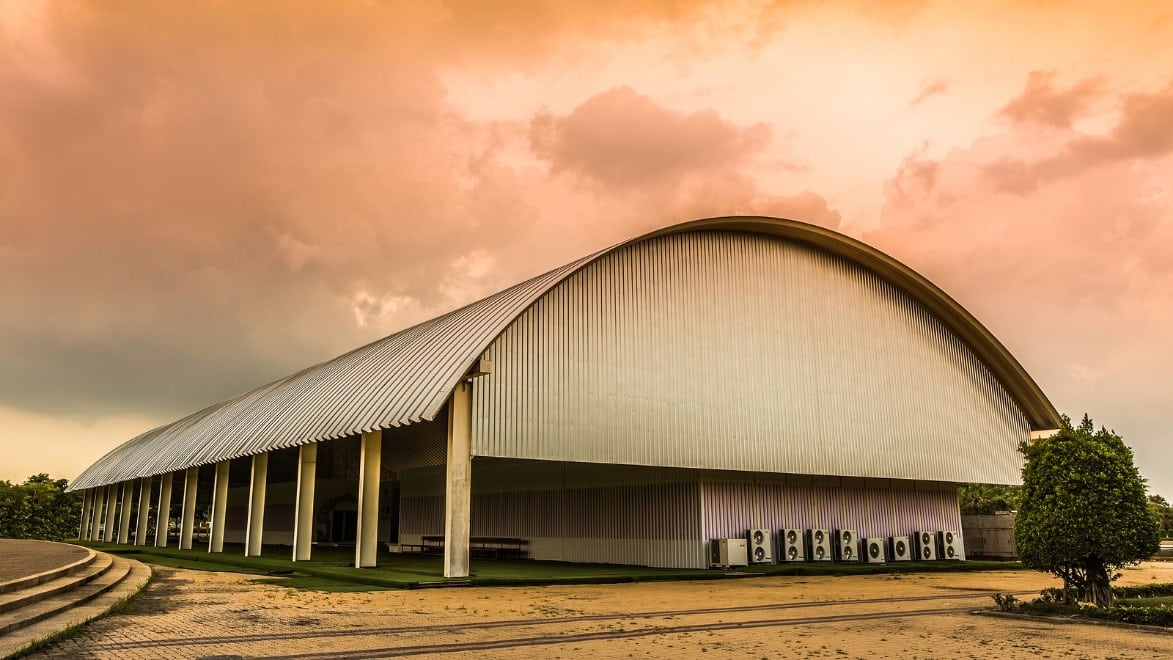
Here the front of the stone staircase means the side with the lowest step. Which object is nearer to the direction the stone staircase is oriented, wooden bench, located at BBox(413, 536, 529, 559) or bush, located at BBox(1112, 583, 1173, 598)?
the bush

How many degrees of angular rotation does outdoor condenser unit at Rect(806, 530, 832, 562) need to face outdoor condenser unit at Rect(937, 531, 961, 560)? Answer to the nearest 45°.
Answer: approximately 90° to its left

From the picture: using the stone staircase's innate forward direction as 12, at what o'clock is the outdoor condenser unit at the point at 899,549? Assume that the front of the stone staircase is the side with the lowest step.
The outdoor condenser unit is roughly at 10 o'clock from the stone staircase.

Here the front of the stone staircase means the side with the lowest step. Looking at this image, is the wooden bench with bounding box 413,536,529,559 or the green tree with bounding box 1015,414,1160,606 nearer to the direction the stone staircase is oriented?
the green tree

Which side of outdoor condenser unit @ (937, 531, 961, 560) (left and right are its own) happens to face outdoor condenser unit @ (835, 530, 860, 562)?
right

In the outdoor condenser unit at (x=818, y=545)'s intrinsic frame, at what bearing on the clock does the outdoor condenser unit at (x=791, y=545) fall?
the outdoor condenser unit at (x=791, y=545) is roughly at 3 o'clock from the outdoor condenser unit at (x=818, y=545).
